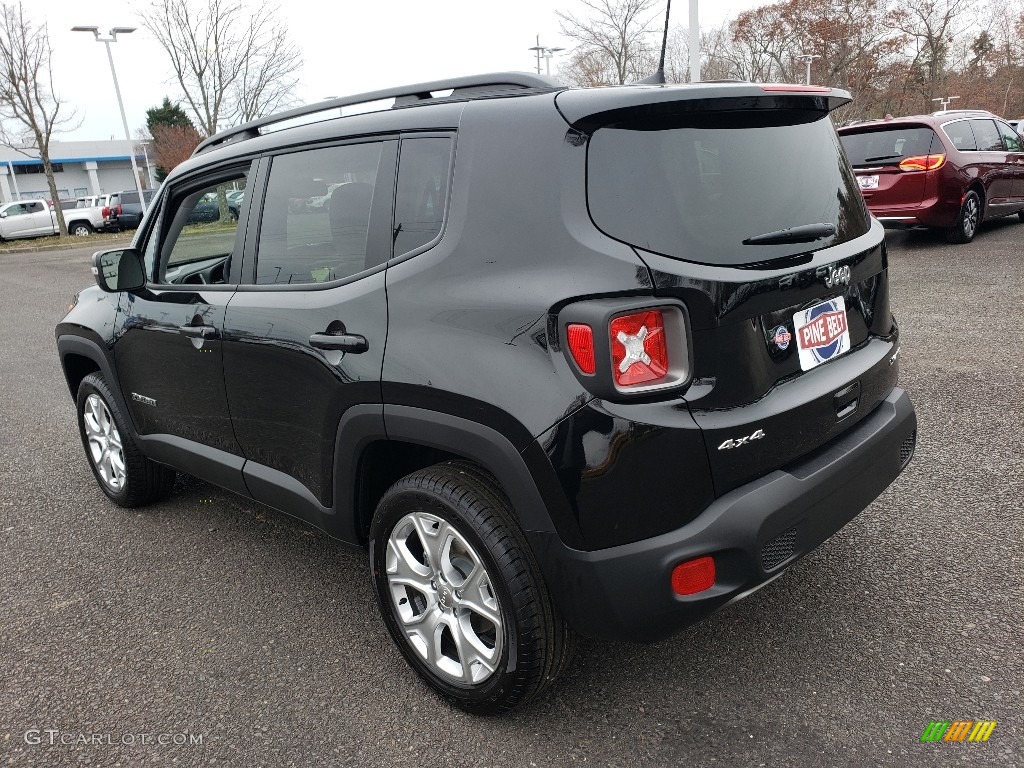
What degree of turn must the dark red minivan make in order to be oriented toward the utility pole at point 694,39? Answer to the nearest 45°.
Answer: approximately 90° to its left

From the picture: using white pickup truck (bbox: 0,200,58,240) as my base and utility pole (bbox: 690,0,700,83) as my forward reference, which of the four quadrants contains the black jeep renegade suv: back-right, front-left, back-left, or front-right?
front-right

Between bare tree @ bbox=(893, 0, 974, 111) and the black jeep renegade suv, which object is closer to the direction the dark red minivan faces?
the bare tree

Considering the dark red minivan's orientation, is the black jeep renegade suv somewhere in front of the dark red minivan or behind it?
behind

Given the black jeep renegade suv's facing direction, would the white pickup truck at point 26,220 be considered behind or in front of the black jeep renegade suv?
in front

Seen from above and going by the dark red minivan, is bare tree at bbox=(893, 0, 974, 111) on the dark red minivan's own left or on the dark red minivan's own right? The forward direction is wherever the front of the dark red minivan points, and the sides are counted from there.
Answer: on the dark red minivan's own left

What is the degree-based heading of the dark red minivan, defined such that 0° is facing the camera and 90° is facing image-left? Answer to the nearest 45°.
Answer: approximately 225°

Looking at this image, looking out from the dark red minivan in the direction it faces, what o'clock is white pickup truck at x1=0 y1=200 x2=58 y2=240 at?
The white pickup truck is roughly at 8 o'clock from the dark red minivan.

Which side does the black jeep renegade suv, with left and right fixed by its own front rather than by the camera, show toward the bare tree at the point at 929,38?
right

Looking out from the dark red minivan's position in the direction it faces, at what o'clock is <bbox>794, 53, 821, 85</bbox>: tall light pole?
The tall light pole is roughly at 10 o'clock from the dark red minivan.

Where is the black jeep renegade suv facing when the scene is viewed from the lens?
facing away from the viewer and to the left of the viewer

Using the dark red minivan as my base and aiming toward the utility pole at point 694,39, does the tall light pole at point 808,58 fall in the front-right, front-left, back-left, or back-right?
front-right

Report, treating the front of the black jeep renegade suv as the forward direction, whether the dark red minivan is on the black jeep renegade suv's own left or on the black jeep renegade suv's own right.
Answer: on the black jeep renegade suv's own right

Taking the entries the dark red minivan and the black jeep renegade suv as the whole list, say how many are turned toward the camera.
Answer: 0

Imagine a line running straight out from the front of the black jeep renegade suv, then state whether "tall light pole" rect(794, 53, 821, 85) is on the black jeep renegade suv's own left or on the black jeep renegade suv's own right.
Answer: on the black jeep renegade suv's own right
